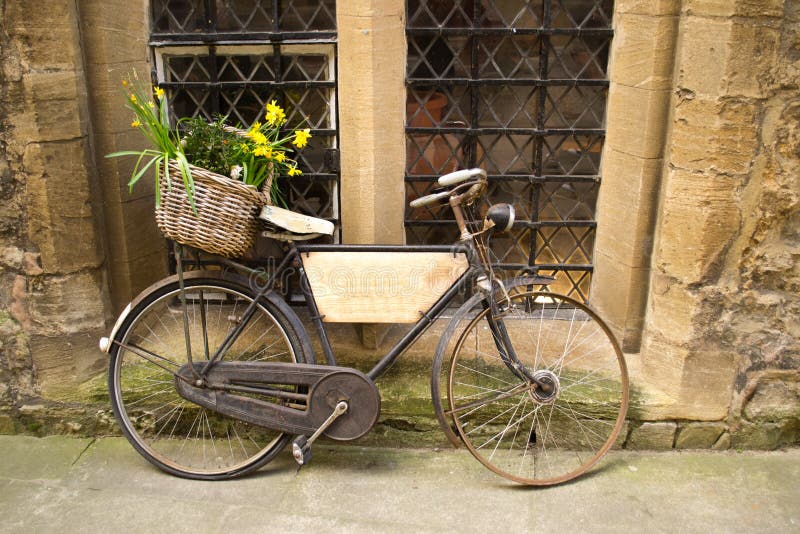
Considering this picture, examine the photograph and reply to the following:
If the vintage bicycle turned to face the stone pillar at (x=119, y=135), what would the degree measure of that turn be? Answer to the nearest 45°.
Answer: approximately 135° to its left

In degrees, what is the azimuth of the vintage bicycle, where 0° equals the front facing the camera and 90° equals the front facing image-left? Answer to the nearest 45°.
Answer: approximately 270°
